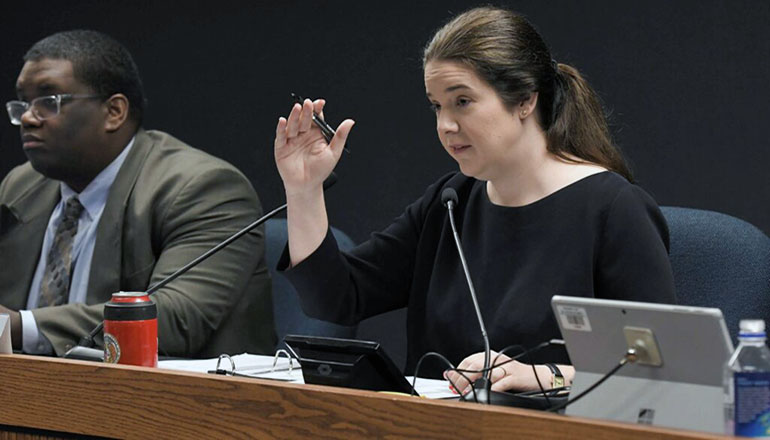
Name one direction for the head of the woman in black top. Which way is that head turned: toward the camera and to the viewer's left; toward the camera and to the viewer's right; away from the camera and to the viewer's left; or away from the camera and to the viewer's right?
toward the camera and to the viewer's left

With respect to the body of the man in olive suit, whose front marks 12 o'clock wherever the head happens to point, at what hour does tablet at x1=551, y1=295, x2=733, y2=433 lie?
The tablet is roughly at 10 o'clock from the man in olive suit.

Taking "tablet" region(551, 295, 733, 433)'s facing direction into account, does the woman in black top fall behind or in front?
in front

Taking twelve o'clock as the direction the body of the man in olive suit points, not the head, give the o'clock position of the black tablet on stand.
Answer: The black tablet on stand is roughly at 10 o'clock from the man in olive suit.

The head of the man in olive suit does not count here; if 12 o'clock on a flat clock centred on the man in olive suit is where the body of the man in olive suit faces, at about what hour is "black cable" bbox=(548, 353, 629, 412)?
The black cable is roughly at 10 o'clock from the man in olive suit.

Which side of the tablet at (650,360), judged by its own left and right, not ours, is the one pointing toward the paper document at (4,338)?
left

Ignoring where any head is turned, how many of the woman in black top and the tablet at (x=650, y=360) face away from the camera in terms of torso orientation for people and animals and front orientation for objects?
1

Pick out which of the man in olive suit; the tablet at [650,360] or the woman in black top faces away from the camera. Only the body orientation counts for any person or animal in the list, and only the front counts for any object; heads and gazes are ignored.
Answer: the tablet

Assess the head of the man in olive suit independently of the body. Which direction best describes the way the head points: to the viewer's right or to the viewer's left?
to the viewer's left

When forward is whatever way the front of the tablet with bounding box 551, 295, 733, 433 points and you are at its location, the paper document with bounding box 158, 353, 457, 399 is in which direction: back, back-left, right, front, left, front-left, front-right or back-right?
front-left

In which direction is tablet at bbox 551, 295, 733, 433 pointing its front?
away from the camera
